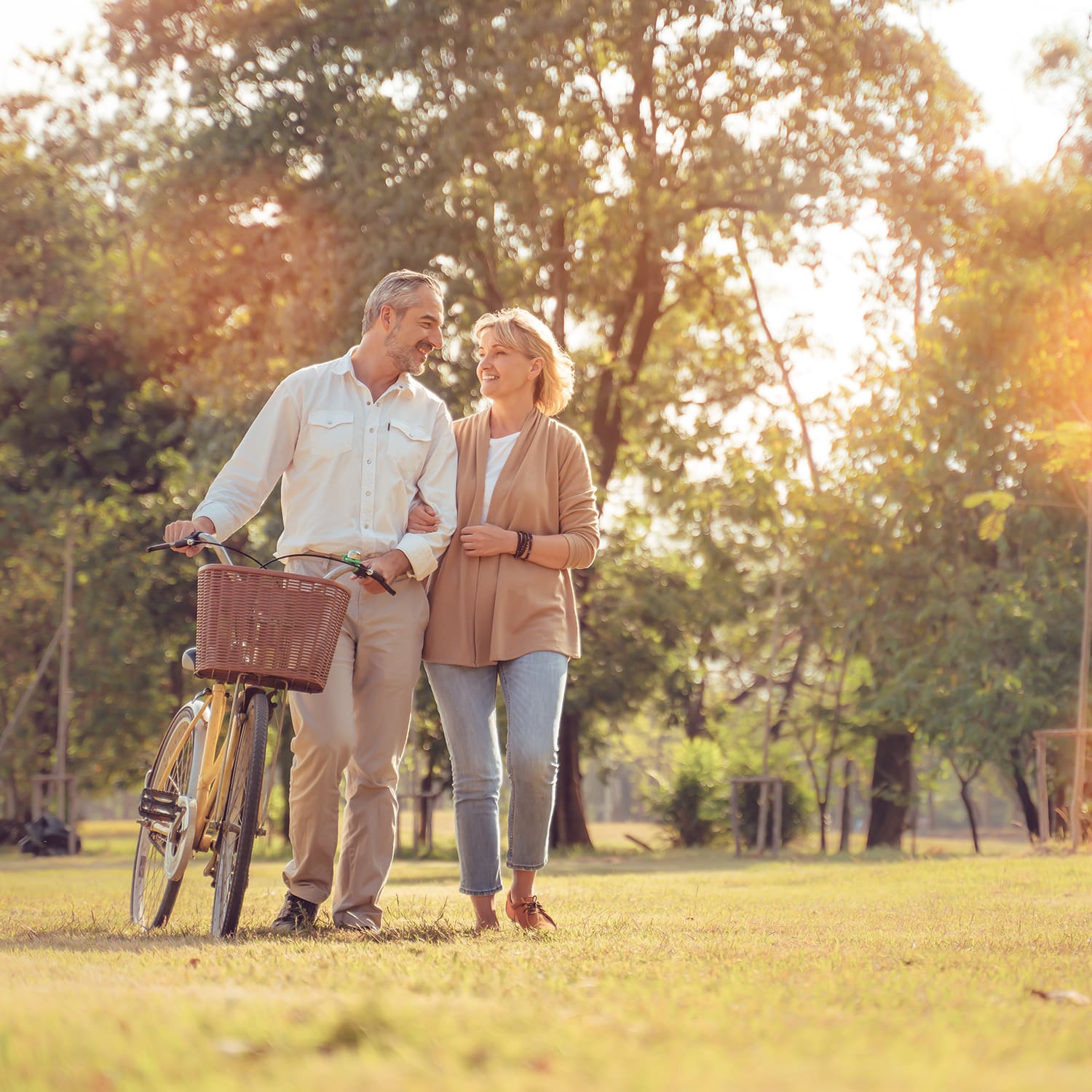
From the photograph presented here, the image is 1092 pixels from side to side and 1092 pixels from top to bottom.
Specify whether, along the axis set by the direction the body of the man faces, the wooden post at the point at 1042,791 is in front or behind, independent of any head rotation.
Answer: behind

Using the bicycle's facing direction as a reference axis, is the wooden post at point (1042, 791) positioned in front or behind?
behind

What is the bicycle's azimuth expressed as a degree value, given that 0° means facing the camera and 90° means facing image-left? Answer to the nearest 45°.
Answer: approximately 0°

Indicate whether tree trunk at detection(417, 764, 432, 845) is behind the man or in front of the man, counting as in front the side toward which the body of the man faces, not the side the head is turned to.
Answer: behind

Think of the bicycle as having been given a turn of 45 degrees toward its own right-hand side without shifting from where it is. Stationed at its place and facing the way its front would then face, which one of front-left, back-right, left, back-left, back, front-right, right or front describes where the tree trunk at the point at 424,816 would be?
back-right

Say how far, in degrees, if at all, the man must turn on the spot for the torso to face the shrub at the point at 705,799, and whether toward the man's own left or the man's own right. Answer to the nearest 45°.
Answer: approximately 180°

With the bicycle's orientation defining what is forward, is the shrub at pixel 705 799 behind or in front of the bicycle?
behind
